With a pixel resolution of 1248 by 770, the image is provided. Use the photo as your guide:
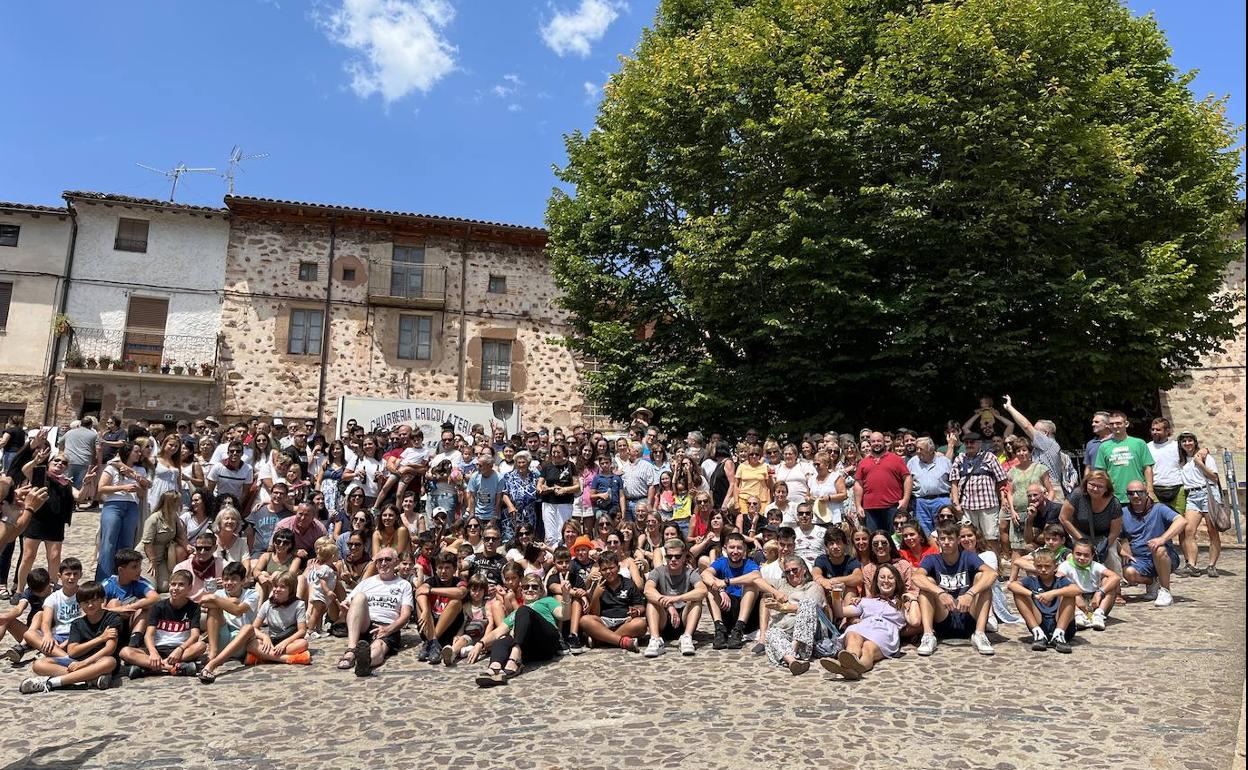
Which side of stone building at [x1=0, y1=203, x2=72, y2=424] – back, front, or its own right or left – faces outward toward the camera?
front

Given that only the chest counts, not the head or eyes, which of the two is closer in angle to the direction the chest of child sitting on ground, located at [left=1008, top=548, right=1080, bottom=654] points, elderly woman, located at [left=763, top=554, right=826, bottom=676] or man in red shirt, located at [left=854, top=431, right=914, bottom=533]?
the elderly woman

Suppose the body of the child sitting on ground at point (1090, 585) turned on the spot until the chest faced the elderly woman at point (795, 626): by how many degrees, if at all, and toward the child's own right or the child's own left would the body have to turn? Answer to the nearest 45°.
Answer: approximately 45° to the child's own right

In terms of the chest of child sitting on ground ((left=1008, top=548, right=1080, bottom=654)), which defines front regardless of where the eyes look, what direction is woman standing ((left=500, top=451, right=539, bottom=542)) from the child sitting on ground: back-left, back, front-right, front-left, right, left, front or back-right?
right

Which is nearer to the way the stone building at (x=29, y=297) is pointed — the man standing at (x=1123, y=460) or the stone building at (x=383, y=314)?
the man standing

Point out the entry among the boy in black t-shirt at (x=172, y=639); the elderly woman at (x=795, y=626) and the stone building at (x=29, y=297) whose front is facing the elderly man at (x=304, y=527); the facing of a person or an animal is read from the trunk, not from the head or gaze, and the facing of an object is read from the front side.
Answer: the stone building

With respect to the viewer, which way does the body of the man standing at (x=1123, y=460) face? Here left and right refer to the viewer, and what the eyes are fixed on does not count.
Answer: facing the viewer

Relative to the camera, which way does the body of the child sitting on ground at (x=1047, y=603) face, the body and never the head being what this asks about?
toward the camera

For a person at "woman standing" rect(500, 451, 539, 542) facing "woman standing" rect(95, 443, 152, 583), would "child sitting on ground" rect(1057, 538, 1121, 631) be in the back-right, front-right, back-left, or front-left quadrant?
back-left

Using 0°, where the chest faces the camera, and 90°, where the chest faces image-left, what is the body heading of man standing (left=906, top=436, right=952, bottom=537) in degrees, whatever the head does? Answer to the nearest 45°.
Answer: approximately 0°

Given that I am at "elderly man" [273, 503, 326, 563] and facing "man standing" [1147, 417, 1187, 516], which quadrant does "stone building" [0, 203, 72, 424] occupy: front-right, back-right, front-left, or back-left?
back-left

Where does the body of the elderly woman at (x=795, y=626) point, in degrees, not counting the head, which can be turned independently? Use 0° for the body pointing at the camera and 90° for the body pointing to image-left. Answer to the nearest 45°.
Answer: approximately 0°
